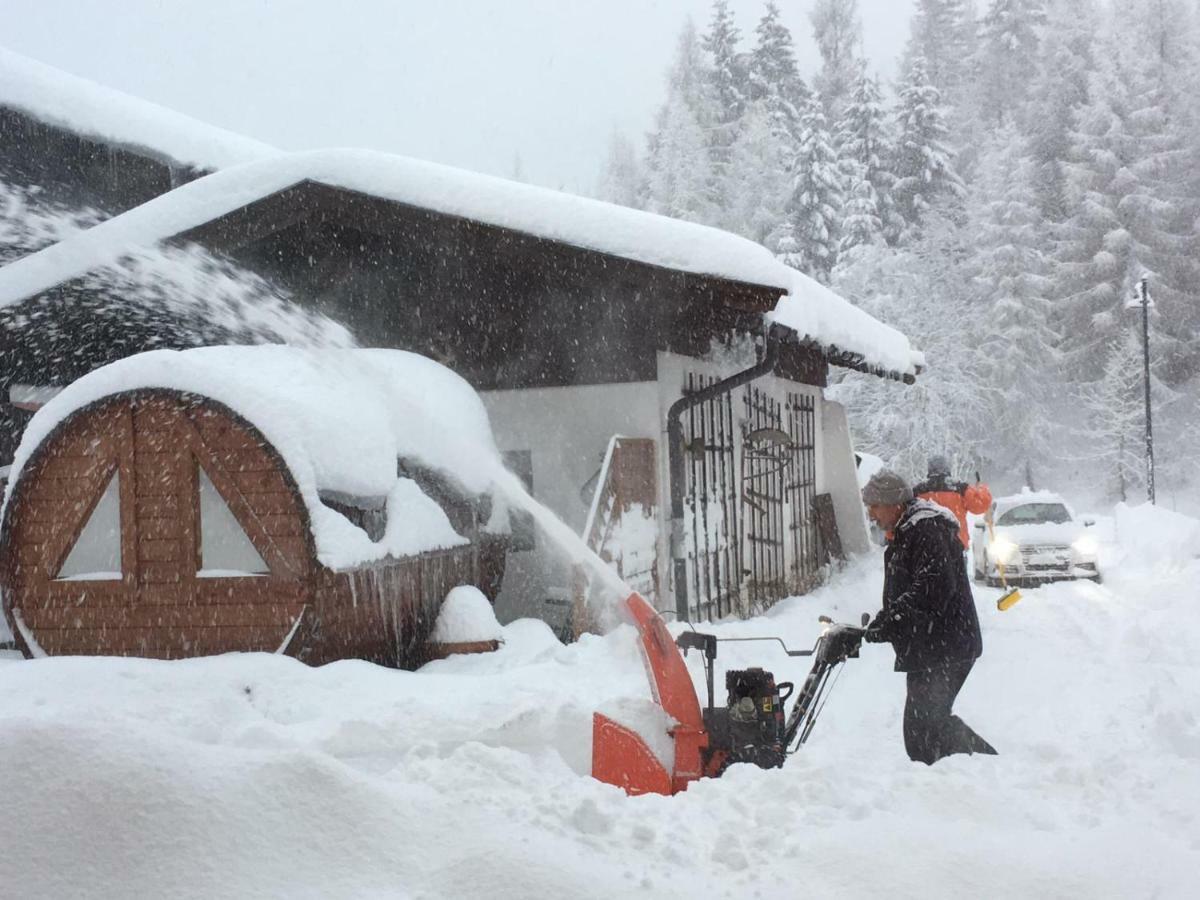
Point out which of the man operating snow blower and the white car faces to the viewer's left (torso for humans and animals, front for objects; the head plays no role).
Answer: the man operating snow blower

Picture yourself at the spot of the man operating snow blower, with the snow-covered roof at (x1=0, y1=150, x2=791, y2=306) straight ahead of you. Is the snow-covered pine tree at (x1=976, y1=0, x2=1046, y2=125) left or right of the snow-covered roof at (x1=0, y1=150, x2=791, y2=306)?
right

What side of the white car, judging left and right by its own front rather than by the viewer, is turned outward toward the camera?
front

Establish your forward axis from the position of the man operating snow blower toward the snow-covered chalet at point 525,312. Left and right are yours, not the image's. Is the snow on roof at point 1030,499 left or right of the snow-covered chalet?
right

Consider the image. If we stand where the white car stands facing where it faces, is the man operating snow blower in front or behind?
in front

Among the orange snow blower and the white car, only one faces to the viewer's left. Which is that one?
the orange snow blower

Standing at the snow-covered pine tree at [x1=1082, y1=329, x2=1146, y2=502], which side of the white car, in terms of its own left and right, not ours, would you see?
back

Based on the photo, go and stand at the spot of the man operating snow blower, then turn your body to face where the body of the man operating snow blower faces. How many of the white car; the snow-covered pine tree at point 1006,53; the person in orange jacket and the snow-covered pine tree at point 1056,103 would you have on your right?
4

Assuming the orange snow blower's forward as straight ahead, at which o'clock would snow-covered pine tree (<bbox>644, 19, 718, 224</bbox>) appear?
The snow-covered pine tree is roughly at 3 o'clock from the orange snow blower.

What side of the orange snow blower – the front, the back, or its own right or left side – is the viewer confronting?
left

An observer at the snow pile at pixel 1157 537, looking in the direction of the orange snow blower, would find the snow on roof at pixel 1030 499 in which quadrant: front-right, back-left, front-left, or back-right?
front-right

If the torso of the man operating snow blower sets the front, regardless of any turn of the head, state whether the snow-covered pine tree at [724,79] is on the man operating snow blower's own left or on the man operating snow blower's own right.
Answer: on the man operating snow blower's own right

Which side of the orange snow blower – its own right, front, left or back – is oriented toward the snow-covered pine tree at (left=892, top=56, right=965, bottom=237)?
right

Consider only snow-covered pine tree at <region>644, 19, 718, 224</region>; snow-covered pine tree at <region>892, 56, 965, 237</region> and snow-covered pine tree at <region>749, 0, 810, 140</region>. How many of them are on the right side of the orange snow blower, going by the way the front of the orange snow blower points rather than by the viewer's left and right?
3

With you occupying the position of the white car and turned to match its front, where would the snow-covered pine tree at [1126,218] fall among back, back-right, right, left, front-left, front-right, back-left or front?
back

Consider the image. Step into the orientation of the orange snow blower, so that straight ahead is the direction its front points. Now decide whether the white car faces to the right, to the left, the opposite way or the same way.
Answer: to the left

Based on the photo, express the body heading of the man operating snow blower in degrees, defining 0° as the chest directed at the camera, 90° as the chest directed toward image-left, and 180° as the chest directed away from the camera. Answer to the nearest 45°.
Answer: approximately 90°

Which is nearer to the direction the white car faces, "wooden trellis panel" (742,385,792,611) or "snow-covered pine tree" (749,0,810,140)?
the wooden trellis panel
